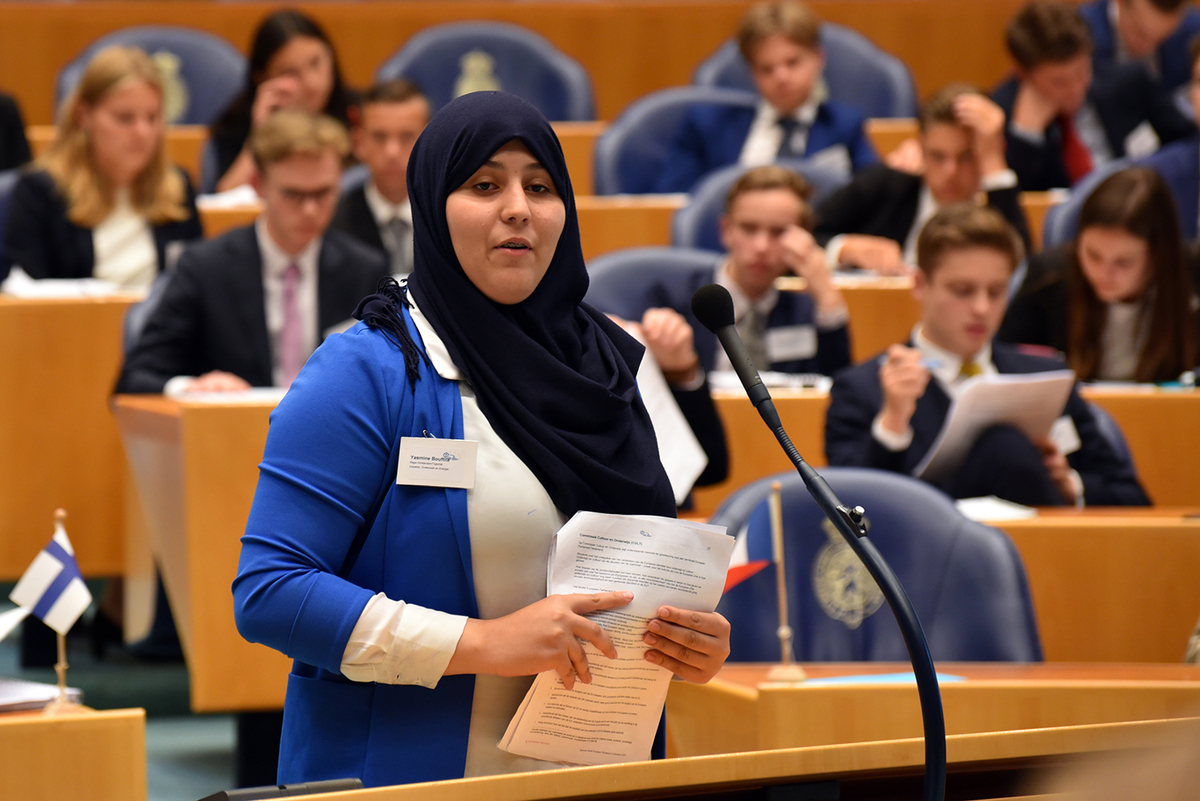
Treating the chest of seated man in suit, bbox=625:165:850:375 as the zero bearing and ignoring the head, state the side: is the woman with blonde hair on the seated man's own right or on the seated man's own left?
on the seated man's own right

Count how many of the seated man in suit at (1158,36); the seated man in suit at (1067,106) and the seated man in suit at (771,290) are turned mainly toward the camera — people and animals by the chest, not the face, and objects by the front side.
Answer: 3

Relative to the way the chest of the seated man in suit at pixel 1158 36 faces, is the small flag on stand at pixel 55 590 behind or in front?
in front

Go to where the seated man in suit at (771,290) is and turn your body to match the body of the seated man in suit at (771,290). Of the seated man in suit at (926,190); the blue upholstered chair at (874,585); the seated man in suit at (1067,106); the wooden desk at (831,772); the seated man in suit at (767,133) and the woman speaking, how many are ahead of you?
3

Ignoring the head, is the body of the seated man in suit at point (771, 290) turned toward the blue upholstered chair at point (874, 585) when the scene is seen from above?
yes

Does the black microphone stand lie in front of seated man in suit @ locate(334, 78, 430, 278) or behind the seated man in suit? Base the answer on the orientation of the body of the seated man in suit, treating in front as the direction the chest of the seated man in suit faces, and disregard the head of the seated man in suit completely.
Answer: in front

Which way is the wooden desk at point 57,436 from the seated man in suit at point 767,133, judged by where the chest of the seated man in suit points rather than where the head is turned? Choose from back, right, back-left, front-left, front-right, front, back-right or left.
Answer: front-right

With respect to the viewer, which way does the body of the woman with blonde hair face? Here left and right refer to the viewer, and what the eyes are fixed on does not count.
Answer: facing the viewer and to the right of the viewer

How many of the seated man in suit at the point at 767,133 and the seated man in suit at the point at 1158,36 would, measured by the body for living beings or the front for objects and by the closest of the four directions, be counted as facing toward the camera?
2

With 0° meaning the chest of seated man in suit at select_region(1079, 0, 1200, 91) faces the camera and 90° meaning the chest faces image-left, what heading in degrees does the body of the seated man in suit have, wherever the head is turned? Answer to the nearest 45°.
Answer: approximately 0°
